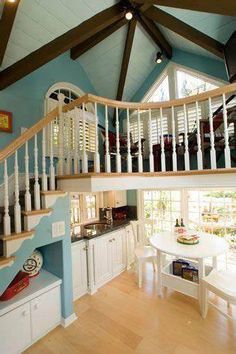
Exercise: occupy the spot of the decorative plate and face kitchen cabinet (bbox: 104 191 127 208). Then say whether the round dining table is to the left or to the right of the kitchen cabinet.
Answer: right

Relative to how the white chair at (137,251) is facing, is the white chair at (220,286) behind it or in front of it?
in front

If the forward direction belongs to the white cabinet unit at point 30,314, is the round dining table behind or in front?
in front

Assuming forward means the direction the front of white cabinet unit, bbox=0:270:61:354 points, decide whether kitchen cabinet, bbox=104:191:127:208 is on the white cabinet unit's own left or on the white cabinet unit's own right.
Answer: on the white cabinet unit's own left

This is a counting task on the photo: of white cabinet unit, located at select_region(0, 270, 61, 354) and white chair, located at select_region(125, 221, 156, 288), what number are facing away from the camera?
0

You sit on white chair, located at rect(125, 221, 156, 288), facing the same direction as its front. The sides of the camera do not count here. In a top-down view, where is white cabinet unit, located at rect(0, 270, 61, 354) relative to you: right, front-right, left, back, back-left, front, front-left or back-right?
right

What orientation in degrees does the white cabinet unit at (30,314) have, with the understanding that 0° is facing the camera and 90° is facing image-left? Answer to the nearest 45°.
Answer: approximately 315°
